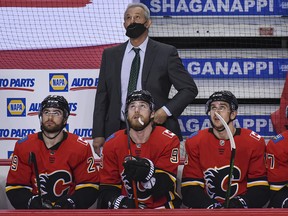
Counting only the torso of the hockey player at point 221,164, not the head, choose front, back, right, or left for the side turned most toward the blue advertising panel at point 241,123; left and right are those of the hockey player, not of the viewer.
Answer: back

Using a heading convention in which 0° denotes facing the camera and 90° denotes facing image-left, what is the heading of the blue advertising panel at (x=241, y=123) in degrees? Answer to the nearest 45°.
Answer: approximately 0°

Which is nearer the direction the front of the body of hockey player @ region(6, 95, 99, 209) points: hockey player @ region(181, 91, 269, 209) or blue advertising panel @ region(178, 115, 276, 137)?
the hockey player

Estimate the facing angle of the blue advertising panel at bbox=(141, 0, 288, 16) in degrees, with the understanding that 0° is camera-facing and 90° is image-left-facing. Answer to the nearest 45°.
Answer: approximately 0°

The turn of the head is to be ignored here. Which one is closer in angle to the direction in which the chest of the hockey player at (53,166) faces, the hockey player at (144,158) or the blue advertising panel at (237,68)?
the hockey player

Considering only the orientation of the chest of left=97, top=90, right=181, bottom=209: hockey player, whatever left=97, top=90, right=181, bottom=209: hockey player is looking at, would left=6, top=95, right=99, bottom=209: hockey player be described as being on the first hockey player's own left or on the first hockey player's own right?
on the first hockey player's own right

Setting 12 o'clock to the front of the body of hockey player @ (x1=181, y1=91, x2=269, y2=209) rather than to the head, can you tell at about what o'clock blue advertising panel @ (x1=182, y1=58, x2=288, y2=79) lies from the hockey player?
The blue advertising panel is roughly at 6 o'clock from the hockey player.

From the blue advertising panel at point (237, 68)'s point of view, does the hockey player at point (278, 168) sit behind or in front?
in front
